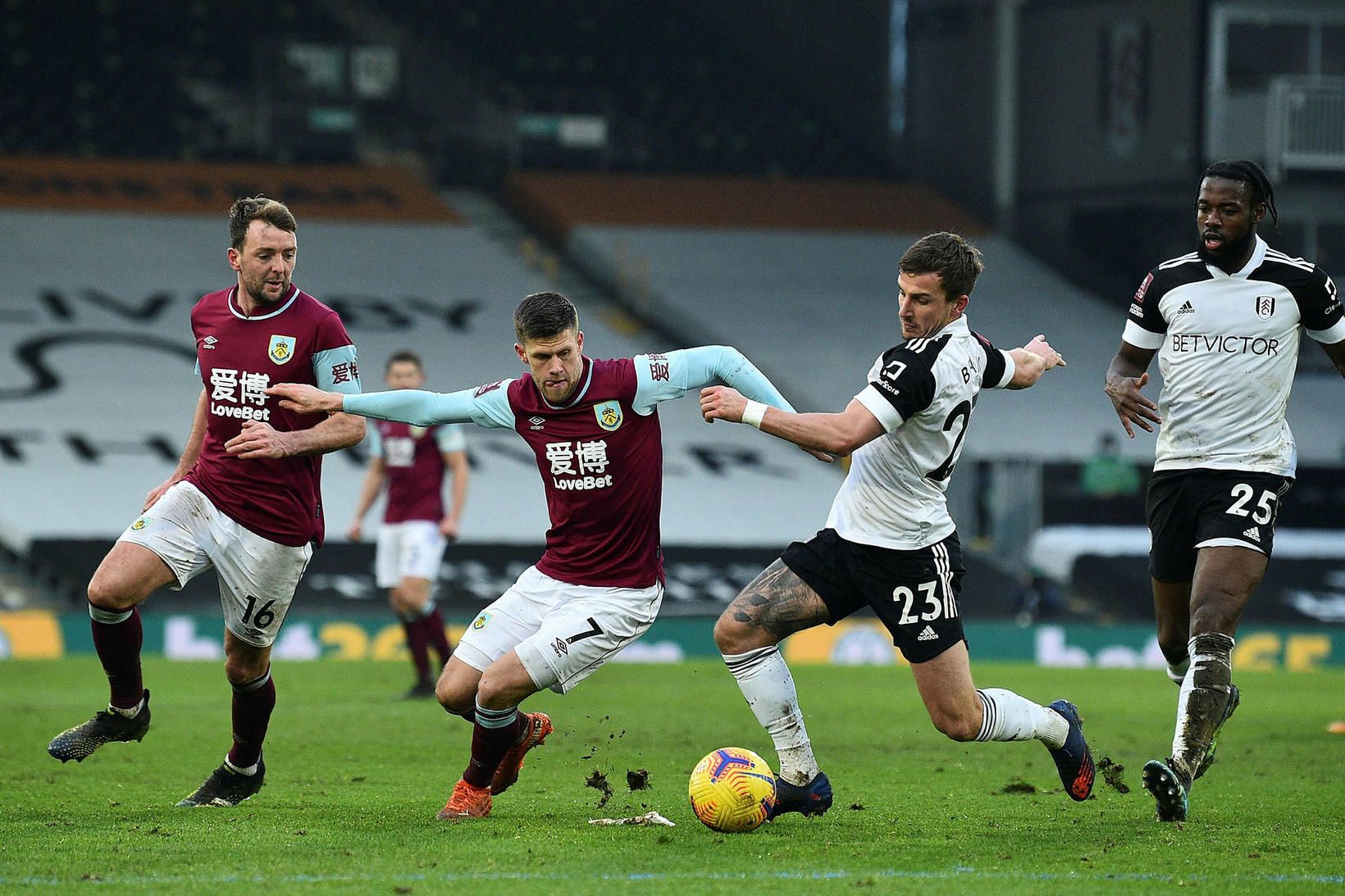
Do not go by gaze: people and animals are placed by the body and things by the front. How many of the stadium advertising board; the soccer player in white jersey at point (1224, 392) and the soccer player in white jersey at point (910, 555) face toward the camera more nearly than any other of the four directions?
2

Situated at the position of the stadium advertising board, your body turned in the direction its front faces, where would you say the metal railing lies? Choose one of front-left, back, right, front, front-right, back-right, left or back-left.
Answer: back-left

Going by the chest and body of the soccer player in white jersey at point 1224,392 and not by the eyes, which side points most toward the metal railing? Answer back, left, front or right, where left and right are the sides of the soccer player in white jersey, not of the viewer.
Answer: back

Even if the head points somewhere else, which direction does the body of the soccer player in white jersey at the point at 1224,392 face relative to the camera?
toward the camera

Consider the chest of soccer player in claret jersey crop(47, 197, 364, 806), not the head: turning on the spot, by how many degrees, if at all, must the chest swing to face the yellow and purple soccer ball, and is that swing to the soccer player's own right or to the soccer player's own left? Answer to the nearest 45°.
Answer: approximately 90° to the soccer player's own left

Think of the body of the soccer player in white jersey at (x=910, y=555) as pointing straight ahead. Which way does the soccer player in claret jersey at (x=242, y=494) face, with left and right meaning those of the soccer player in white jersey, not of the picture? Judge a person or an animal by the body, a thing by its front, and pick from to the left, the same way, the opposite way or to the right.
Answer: to the left

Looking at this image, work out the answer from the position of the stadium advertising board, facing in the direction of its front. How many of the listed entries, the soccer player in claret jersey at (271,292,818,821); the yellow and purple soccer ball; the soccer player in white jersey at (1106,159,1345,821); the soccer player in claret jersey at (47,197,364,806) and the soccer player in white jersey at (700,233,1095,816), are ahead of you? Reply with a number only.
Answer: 5

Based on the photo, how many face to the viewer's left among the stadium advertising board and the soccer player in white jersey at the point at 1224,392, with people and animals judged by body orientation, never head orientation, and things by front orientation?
0

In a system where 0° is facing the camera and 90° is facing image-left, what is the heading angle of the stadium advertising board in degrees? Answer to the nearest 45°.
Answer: approximately 0°

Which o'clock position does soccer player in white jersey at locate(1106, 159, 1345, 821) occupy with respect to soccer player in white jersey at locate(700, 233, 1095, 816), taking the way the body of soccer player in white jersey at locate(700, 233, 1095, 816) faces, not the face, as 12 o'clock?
soccer player in white jersey at locate(1106, 159, 1345, 821) is roughly at 5 o'clock from soccer player in white jersey at locate(700, 233, 1095, 816).

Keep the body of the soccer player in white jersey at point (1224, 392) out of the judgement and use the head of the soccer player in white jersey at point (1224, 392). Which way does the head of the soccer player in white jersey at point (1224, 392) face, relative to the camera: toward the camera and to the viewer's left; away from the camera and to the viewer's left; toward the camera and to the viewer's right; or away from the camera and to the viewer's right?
toward the camera and to the viewer's left

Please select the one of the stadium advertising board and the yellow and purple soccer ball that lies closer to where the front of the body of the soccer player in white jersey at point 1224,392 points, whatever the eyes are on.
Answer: the yellow and purple soccer ball

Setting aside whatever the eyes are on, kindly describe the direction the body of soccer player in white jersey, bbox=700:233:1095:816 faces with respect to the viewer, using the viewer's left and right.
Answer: facing to the left of the viewer

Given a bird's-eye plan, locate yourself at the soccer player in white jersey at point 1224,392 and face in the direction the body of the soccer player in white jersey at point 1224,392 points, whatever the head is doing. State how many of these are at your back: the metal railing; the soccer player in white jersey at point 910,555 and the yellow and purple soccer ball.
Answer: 1
